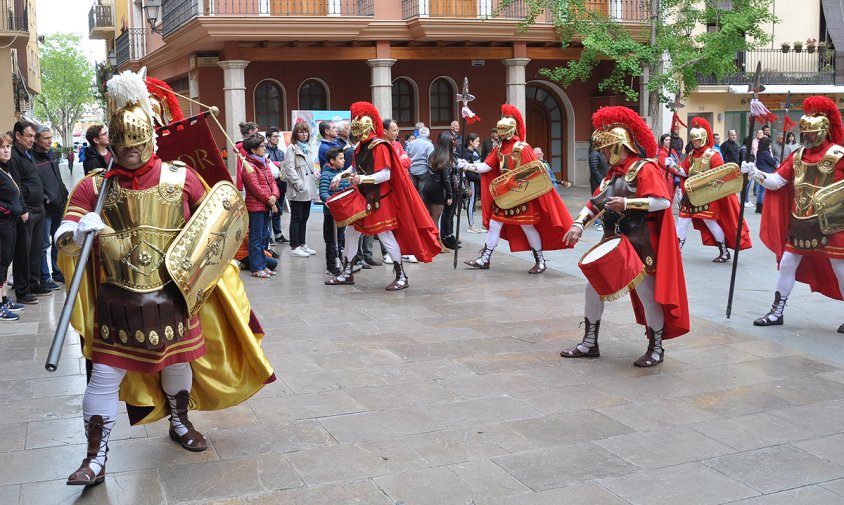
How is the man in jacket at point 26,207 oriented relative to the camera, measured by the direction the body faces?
to the viewer's right

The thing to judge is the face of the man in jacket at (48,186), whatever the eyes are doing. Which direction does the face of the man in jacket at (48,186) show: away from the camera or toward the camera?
toward the camera

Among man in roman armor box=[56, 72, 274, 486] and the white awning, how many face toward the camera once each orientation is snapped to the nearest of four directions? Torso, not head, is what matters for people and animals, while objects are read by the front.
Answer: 2

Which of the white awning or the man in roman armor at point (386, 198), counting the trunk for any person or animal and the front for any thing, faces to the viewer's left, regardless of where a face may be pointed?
the man in roman armor

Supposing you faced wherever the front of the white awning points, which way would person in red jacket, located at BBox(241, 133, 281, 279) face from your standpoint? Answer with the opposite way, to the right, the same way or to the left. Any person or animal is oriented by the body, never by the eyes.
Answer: to the left

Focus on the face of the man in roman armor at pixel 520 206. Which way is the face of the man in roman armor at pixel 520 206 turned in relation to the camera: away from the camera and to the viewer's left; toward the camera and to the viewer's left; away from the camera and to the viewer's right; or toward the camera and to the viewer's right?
toward the camera and to the viewer's left

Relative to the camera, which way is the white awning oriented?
toward the camera

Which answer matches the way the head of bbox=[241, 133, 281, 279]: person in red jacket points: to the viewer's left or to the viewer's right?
to the viewer's right

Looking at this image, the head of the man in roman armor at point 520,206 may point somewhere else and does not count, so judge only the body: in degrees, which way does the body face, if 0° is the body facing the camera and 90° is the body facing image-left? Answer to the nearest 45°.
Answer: approximately 45°

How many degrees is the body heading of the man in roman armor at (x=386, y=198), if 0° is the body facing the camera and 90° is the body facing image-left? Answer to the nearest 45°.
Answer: approximately 90°

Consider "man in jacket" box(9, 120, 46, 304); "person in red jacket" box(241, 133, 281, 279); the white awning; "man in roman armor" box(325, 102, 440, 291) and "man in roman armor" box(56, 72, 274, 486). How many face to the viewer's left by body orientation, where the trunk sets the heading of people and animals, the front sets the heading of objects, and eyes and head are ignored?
1

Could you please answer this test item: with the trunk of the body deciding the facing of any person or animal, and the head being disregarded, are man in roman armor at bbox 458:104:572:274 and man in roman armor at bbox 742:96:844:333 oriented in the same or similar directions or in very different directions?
same or similar directions

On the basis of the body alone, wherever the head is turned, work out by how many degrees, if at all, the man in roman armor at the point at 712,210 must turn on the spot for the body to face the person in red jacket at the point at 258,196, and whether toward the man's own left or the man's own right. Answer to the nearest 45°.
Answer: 0° — they already face them

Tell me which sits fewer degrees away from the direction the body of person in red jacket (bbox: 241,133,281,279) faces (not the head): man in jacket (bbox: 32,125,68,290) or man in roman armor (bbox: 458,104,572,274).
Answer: the man in roman armor

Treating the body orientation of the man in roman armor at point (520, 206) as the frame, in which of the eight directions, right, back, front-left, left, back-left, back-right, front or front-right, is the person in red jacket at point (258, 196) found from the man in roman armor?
front-right

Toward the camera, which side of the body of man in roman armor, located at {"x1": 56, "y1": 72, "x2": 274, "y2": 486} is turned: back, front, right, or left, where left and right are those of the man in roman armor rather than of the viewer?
front
